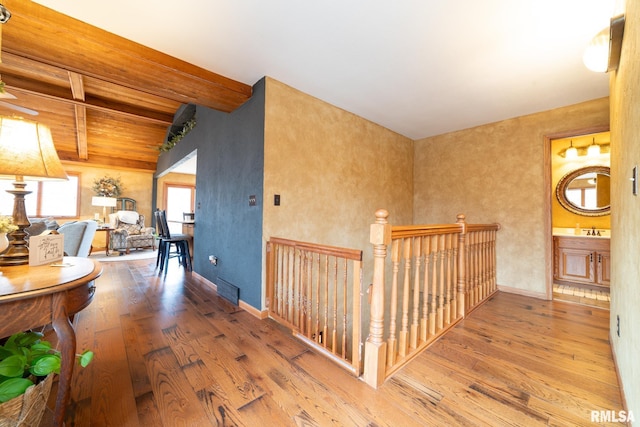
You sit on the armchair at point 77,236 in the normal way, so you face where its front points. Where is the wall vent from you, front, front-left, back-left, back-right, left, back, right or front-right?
back

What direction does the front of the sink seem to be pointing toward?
toward the camera

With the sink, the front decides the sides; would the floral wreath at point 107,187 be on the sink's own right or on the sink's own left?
on the sink's own right

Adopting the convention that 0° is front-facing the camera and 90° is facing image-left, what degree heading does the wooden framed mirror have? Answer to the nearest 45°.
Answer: approximately 0°

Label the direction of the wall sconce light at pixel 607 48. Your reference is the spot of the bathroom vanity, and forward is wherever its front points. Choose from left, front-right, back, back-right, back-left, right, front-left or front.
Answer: front

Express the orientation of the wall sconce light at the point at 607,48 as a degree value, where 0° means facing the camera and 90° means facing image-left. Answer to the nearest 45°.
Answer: approximately 90°

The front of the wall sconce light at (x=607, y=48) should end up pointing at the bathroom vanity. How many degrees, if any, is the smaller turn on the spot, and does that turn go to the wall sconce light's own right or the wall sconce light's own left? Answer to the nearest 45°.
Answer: approximately 90° to the wall sconce light's own right

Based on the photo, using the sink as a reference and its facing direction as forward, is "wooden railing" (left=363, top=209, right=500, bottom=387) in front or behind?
in front

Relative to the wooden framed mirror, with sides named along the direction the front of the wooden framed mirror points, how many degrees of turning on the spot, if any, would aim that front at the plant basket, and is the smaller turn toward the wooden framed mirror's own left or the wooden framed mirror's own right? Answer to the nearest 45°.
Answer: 0° — it already faces it

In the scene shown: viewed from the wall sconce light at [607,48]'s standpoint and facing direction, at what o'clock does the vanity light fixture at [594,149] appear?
The vanity light fixture is roughly at 3 o'clock from the wall sconce light.

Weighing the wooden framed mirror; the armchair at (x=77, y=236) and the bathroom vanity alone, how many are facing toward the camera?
2

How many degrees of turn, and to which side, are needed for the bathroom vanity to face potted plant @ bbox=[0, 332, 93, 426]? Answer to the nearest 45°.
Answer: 0° — it already faces it

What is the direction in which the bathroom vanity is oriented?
toward the camera
